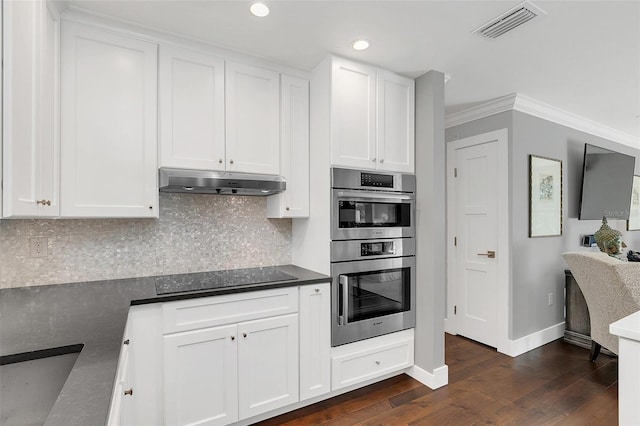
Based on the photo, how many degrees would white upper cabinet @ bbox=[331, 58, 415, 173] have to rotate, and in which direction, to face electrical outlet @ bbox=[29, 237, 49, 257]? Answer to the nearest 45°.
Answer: approximately 90° to its right

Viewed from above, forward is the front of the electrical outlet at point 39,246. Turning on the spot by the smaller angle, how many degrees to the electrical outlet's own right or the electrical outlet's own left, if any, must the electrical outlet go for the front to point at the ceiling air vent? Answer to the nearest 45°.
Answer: approximately 45° to the electrical outlet's own left

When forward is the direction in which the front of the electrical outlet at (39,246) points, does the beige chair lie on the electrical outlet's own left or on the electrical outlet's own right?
on the electrical outlet's own left

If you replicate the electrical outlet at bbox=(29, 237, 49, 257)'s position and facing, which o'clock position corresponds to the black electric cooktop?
The black electric cooktop is roughly at 10 o'clock from the electrical outlet.

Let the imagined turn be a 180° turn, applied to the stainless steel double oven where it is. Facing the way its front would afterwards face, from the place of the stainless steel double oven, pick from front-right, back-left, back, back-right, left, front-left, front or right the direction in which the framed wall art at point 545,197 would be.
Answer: right

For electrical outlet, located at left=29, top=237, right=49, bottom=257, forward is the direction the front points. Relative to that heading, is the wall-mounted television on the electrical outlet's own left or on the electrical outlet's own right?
on the electrical outlet's own left

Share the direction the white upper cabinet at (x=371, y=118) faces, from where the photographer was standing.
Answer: facing the viewer and to the right of the viewer
